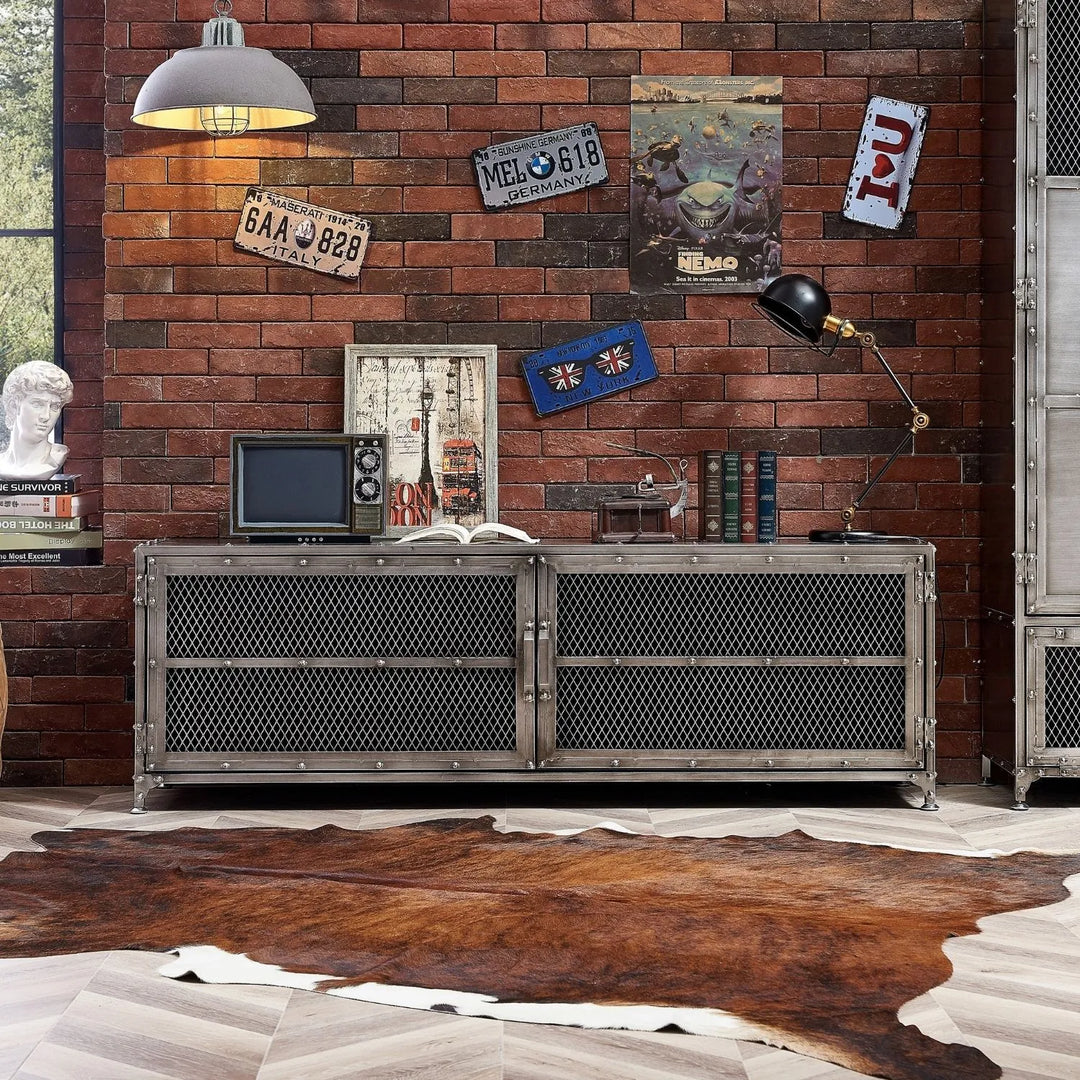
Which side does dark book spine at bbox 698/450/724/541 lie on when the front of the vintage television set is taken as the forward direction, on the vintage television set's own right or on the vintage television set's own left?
on the vintage television set's own left

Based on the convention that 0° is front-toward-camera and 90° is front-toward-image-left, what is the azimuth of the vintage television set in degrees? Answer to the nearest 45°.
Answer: approximately 0°

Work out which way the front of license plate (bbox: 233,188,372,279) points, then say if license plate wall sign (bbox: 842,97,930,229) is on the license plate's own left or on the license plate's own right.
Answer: on the license plate's own left
